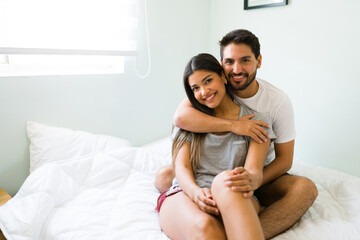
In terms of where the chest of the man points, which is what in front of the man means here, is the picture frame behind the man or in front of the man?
behind

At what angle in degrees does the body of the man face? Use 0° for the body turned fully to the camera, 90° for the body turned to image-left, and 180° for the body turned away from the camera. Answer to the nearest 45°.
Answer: approximately 0°

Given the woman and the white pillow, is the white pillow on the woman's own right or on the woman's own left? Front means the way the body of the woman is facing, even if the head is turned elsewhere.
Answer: on the woman's own right
